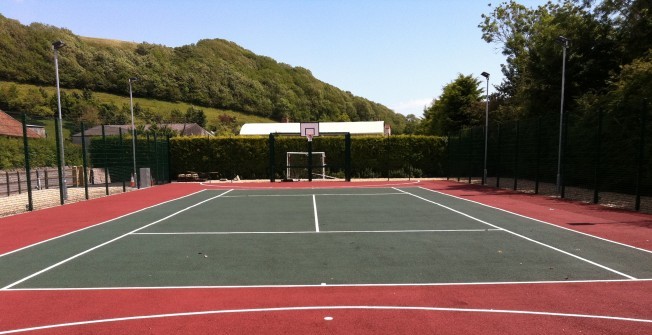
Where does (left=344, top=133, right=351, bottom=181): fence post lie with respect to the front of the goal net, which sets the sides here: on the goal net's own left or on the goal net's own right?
on the goal net's own left

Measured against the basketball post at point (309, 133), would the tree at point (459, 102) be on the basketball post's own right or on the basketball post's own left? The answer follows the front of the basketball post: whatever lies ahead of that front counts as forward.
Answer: on the basketball post's own left

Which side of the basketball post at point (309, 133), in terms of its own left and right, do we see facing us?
front

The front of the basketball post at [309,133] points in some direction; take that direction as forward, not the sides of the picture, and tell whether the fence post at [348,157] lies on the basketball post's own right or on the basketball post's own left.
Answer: on the basketball post's own left

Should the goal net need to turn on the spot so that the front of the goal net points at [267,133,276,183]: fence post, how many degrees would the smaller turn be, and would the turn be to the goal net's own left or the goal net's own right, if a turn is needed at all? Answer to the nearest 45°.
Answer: approximately 45° to the goal net's own right

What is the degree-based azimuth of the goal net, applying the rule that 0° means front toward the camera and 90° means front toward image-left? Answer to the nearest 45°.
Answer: approximately 0°

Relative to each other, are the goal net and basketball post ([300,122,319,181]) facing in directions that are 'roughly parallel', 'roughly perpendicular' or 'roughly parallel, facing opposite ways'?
roughly parallel
